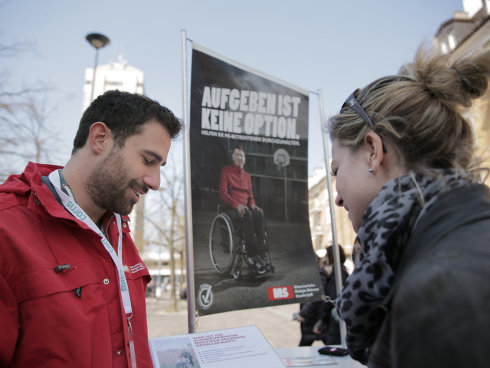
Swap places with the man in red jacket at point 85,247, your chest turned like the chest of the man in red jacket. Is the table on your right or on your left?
on your left

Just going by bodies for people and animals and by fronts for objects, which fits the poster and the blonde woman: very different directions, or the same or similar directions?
very different directions

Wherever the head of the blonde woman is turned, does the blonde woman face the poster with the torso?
yes

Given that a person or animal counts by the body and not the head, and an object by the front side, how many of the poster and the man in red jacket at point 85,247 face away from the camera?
0

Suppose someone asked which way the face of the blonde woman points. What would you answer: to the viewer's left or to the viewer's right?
to the viewer's left

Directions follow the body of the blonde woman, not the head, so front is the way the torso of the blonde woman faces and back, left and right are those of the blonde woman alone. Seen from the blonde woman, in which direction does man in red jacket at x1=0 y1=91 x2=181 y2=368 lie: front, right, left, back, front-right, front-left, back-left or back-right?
front-left

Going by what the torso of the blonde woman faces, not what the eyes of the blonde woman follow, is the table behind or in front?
in front

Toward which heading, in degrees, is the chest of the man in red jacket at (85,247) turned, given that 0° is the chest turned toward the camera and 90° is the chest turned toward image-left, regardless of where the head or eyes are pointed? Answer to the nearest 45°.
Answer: approximately 315°

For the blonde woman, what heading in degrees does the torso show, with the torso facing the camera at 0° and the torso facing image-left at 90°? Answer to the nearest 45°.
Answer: approximately 135°

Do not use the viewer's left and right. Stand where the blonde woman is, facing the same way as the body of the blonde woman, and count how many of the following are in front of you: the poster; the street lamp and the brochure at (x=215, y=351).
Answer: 3

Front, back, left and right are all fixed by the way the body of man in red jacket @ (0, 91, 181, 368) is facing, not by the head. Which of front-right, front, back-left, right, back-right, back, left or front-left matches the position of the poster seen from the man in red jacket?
left
